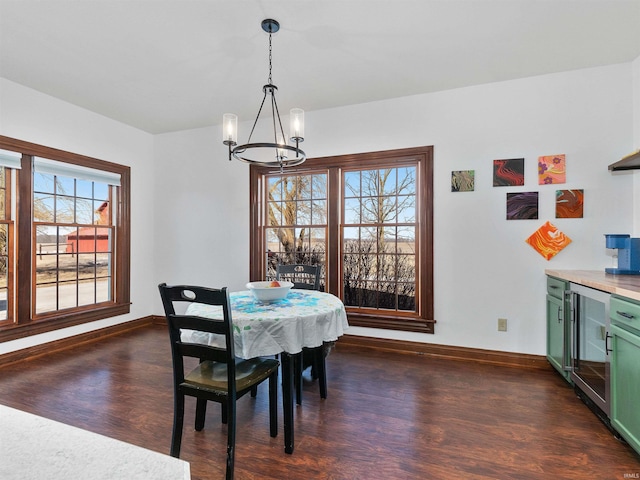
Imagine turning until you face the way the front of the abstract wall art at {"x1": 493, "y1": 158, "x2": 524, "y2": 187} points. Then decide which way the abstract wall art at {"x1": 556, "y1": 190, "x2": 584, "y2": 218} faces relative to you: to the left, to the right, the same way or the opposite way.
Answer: the same way

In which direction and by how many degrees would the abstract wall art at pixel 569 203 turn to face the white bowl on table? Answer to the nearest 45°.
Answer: approximately 45° to its right

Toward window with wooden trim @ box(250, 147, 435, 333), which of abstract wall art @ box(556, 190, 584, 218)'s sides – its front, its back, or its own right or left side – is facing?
right

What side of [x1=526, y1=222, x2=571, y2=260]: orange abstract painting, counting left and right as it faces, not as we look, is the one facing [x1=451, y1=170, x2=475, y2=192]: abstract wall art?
right

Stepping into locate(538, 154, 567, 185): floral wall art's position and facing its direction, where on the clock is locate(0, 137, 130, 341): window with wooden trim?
The window with wooden trim is roughly at 2 o'clock from the floral wall art.

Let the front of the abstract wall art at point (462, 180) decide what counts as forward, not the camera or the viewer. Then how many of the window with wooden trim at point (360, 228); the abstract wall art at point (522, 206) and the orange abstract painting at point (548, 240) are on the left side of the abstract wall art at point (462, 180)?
2

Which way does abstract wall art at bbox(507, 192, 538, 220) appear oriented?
toward the camera

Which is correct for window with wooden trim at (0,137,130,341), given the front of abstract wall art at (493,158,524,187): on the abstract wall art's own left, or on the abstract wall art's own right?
on the abstract wall art's own right

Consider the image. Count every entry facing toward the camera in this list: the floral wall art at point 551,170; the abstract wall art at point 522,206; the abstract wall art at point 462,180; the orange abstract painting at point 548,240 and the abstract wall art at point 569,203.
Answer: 5

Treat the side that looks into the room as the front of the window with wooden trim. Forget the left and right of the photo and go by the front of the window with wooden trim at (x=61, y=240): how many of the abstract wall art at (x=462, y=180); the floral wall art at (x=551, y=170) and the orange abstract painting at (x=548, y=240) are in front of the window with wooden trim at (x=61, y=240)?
3

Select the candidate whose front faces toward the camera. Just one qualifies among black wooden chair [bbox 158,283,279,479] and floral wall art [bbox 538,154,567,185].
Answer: the floral wall art

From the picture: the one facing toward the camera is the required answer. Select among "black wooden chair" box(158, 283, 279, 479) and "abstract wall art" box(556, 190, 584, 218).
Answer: the abstract wall art

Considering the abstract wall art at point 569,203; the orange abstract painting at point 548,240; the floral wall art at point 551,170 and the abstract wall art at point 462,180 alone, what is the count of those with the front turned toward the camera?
4

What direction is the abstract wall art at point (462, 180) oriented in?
toward the camera

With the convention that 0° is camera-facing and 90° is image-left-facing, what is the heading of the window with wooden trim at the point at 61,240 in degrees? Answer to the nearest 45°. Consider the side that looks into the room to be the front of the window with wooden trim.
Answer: approximately 315°

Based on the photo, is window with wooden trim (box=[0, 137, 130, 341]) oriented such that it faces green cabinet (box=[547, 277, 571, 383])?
yes

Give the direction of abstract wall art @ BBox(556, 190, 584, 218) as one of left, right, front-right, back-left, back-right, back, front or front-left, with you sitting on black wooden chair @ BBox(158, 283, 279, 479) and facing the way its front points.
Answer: front-right

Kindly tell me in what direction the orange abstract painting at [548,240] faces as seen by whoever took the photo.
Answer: facing the viewer

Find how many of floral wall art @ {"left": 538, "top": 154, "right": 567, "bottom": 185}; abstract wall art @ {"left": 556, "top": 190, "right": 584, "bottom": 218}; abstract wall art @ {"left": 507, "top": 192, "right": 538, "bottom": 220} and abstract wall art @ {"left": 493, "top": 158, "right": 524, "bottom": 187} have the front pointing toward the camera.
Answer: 4

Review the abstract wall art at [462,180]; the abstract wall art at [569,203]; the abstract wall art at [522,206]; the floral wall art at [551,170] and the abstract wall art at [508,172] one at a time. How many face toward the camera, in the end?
5

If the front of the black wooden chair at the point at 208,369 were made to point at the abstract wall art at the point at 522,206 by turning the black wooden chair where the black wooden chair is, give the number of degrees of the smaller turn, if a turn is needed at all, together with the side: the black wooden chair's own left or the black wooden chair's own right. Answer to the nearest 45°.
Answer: approximately 45° to the black wooden chair's own right
